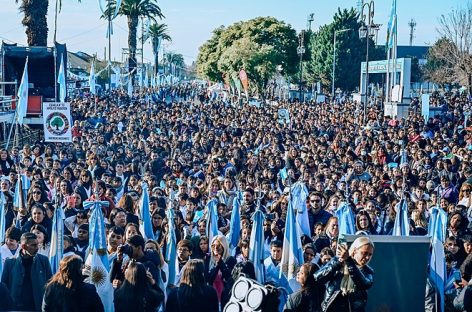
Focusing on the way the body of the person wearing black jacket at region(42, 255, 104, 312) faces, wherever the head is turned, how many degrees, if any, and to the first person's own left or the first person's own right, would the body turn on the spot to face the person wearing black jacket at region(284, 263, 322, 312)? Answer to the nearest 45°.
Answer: approximately 90° to the first person's own right

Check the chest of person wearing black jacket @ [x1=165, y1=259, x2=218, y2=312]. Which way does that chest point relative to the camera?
away from the camera

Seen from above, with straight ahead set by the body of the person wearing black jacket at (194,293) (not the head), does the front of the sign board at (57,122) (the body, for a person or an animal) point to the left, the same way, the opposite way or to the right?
the opposite way

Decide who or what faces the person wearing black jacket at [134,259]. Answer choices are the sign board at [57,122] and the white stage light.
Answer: the sign board

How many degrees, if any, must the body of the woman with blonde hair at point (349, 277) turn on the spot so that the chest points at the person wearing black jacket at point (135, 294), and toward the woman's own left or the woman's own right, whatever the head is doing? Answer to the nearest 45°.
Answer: approximately 45° to the woman's own right
